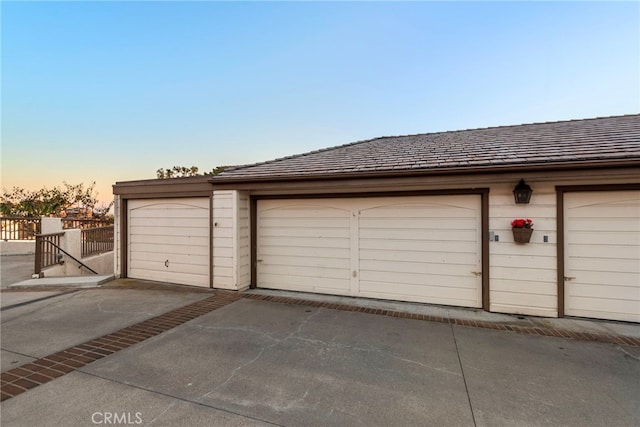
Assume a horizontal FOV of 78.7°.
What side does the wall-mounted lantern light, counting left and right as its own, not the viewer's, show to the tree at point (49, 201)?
right

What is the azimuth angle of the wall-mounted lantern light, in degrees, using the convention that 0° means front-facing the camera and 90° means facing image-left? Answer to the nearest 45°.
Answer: approximately 0°
